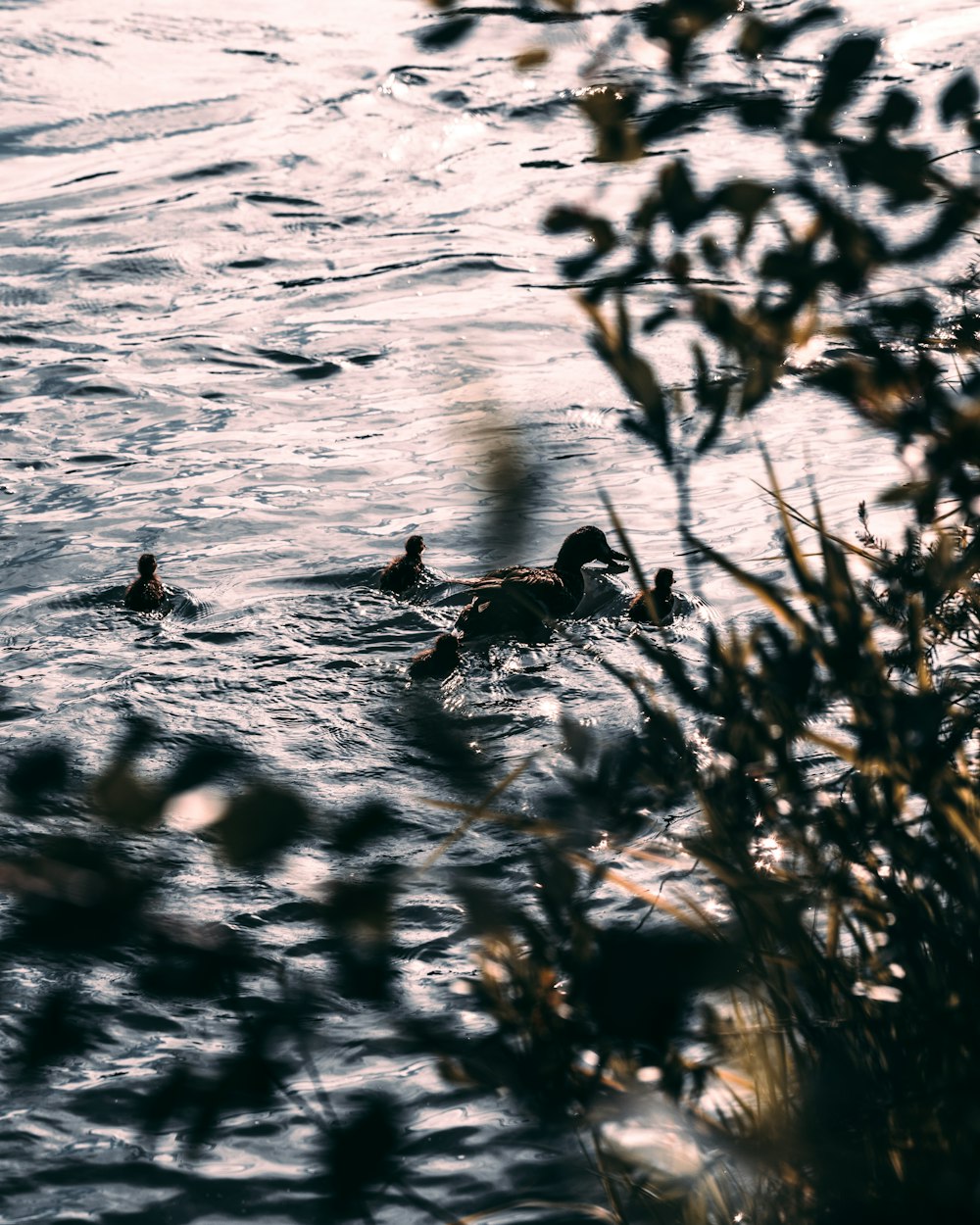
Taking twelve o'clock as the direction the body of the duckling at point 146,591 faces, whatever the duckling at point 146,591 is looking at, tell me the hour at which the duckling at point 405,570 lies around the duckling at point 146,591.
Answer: the duckling at point 405,570 is roughly at 3 o'clock from the duckling at point 146,591.

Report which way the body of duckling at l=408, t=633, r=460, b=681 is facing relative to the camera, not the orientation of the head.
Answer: to the viewer's right

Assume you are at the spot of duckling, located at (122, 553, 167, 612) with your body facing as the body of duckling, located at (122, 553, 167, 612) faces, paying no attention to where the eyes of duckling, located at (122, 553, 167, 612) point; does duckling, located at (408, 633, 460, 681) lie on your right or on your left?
on your right

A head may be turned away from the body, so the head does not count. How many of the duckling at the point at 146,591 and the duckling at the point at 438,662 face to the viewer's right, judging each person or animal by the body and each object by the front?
1

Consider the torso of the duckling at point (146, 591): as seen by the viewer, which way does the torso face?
away from the camera
